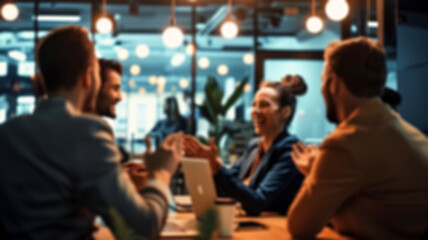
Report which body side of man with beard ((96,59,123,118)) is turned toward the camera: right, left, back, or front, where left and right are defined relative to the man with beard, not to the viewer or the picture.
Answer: right

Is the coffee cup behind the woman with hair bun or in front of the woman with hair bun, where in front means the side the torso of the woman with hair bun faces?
in front

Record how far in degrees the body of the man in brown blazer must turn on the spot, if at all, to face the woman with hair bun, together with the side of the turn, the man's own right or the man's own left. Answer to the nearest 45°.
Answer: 0° — they already face them

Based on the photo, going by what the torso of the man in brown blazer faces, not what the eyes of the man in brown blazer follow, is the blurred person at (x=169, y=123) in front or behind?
in front

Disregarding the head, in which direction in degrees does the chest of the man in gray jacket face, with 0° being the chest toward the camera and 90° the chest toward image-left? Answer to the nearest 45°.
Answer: approximately 225°

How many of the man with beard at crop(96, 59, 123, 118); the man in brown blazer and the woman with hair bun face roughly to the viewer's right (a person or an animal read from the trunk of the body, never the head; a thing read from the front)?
1

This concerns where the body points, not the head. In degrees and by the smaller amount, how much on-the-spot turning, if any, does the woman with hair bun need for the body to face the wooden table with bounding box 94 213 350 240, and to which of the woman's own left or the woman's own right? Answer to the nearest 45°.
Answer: approximately 45° to the woman's own left

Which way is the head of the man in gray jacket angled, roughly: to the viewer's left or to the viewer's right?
to the viewer's right

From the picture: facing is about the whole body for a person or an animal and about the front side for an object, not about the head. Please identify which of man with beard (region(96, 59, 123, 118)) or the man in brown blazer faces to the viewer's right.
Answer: the man with beard

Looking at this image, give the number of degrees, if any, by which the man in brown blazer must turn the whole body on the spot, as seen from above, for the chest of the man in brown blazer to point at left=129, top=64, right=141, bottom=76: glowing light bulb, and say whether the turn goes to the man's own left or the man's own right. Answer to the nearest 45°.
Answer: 0° — they already face it

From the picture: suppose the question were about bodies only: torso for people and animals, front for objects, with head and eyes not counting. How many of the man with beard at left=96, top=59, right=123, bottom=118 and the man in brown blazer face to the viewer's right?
1

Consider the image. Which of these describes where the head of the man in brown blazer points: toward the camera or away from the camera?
away from the camera

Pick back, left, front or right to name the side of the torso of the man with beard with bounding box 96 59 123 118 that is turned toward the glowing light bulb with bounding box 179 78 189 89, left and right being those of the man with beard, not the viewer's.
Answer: left

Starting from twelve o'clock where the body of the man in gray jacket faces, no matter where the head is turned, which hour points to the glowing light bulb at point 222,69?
The glowing light bulb is roughly at 11 o'clock from the man in gray jacket.
